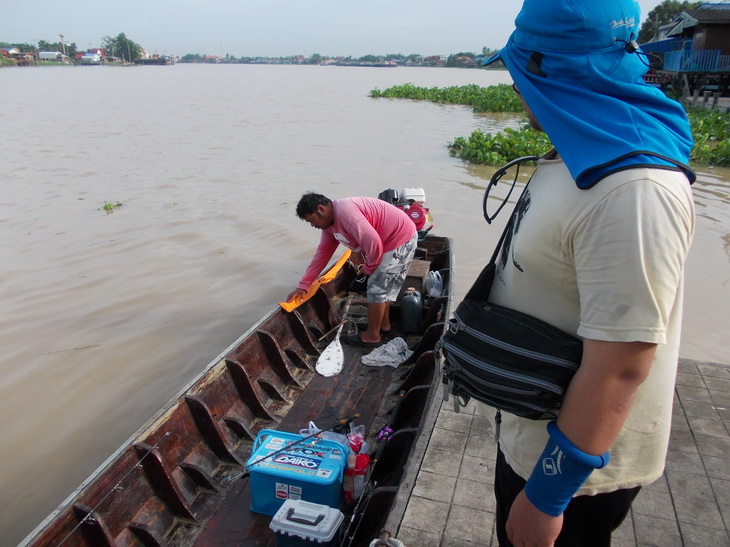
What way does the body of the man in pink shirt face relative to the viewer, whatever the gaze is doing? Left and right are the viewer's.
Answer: facing to the left of the viewer

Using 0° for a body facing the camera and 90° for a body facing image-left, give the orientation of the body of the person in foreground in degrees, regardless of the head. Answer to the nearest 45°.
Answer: approximately 90°

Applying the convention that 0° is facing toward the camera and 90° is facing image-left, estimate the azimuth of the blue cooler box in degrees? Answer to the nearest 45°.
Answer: approximately 0°

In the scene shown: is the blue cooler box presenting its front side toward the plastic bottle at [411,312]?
no

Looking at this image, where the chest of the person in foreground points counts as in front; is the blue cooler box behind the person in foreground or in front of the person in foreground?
in front

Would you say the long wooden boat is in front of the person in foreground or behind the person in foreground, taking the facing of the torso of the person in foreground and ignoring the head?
in front

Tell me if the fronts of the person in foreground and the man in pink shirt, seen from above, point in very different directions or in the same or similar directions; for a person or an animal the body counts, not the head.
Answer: same or similar directions

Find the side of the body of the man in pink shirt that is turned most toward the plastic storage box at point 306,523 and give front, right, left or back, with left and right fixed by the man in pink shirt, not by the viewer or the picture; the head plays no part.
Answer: left
